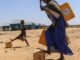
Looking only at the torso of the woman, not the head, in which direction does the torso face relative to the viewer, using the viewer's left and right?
facing to the left of the viewer
